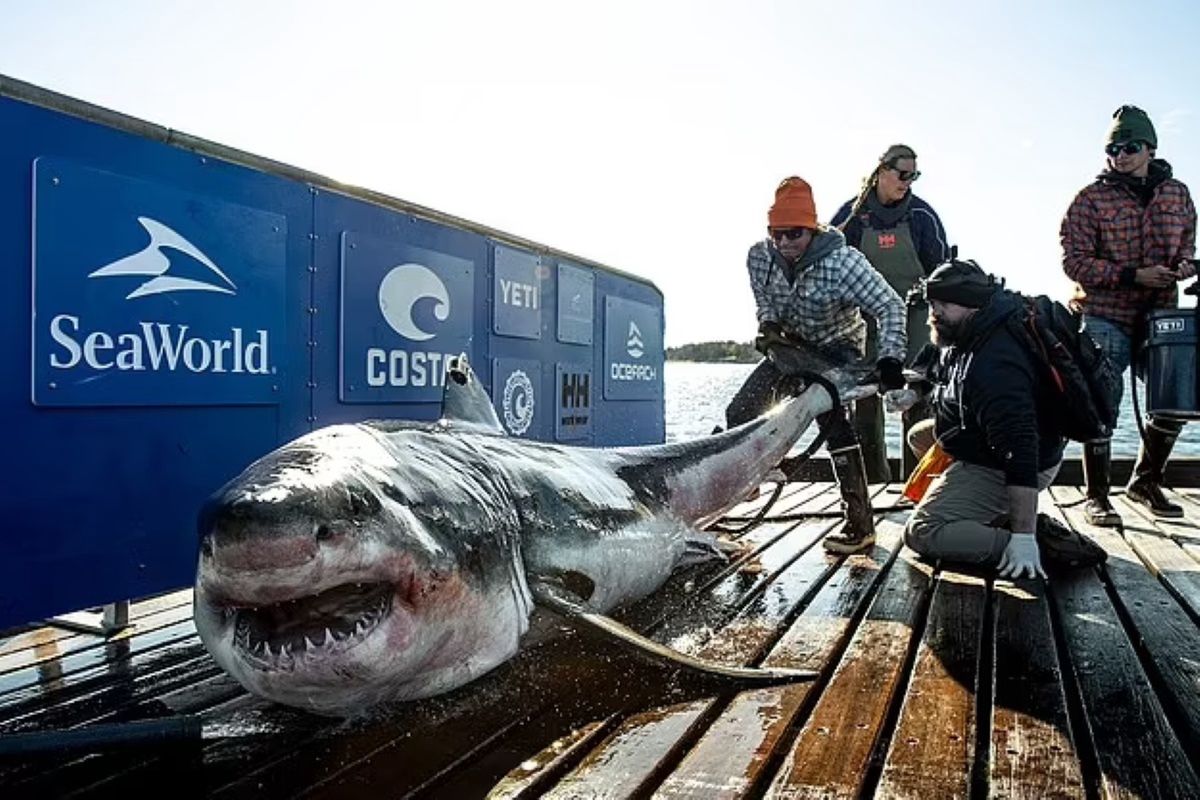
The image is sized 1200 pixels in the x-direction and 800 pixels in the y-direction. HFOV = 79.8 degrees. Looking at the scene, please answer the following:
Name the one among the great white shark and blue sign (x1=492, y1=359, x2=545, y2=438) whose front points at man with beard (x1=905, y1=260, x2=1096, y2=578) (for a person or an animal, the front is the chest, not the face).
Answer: the blue sign

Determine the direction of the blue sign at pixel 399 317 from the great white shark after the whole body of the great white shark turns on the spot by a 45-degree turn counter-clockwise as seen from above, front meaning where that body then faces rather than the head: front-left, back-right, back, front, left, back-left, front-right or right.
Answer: back

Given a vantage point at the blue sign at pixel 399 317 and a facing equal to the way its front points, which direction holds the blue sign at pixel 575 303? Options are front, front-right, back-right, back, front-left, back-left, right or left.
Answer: left

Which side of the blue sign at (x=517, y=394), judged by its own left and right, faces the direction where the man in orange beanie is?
front

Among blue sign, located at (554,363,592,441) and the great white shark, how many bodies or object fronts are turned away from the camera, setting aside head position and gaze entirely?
0

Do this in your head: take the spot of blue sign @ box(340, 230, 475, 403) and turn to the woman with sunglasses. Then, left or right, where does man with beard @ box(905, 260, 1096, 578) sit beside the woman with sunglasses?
right

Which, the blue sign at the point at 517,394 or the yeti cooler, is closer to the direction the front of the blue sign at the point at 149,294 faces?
the yeti cooler

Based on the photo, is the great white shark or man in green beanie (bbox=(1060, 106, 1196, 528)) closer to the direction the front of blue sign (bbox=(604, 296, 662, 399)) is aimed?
the man in green beanie

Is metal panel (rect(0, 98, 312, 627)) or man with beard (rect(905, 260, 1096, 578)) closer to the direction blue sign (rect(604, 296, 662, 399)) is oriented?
the man with beard

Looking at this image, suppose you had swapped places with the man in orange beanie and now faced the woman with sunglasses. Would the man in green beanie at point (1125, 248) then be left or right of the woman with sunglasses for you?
right

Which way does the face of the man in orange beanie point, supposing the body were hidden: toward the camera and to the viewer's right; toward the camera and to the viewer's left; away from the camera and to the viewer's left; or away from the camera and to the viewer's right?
toward the camera and to the viewer's left

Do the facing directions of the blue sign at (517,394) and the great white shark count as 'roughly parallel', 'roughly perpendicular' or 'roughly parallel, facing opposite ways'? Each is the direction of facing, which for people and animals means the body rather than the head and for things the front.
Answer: roughly perpendicular

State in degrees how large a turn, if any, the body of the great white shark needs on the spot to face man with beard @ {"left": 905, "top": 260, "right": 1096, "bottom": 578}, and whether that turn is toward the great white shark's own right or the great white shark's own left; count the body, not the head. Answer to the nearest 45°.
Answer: approximately 180°

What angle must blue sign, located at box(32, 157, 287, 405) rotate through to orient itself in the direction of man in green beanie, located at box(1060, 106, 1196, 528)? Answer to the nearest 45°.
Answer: approximately 45° to its left

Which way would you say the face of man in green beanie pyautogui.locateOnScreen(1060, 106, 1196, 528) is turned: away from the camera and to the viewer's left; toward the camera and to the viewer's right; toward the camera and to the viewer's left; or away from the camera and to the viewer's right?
toward the camera and to the viewer's left

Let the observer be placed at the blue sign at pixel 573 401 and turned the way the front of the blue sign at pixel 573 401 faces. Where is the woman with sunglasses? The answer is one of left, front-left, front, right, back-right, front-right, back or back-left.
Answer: front-left

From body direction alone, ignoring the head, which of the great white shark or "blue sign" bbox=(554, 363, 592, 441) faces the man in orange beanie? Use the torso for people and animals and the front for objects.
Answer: the blue sign
